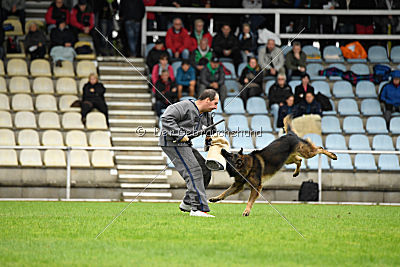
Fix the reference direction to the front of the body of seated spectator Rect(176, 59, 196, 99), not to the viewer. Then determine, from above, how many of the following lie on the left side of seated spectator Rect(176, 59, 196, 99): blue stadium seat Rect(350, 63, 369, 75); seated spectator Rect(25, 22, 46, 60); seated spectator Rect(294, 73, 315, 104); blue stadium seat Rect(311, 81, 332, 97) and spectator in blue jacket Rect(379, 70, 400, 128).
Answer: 4

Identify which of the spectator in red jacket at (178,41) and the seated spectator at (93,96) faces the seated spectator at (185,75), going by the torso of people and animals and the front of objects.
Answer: the spectator in red jacket

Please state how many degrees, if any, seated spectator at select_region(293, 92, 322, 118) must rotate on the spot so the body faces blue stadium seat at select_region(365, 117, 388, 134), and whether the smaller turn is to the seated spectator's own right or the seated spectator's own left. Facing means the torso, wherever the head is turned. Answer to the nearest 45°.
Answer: approximately 90° to the seated spectator's own left

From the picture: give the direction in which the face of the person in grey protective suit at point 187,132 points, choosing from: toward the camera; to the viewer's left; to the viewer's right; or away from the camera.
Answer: to the viewer's right

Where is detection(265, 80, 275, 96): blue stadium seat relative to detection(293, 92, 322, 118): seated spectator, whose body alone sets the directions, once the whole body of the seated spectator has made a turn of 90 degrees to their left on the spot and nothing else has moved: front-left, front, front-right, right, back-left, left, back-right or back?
back-left

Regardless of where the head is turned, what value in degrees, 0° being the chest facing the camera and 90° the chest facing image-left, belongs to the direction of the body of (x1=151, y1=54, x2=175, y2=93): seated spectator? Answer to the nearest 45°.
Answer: approximately 0°

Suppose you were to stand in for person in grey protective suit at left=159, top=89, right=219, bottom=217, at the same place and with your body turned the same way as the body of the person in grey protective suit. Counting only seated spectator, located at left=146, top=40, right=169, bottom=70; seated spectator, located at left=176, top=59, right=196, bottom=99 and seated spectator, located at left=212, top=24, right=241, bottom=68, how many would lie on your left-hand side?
3

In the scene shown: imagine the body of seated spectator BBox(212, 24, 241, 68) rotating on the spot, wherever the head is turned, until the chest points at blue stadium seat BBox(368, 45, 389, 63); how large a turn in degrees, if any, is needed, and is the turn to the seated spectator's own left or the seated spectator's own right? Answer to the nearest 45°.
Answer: approximately 90° to the seated spectator's own left

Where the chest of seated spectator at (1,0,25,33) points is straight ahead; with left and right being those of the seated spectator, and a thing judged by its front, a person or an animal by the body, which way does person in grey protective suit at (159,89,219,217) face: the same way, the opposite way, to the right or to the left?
to the left

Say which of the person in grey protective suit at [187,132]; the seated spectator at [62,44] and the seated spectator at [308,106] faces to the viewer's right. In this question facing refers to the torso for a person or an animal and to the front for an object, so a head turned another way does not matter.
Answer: the person in grey protective suit

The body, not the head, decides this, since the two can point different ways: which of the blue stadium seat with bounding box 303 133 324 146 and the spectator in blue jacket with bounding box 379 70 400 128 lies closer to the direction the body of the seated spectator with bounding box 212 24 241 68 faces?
the blue stadium seat
